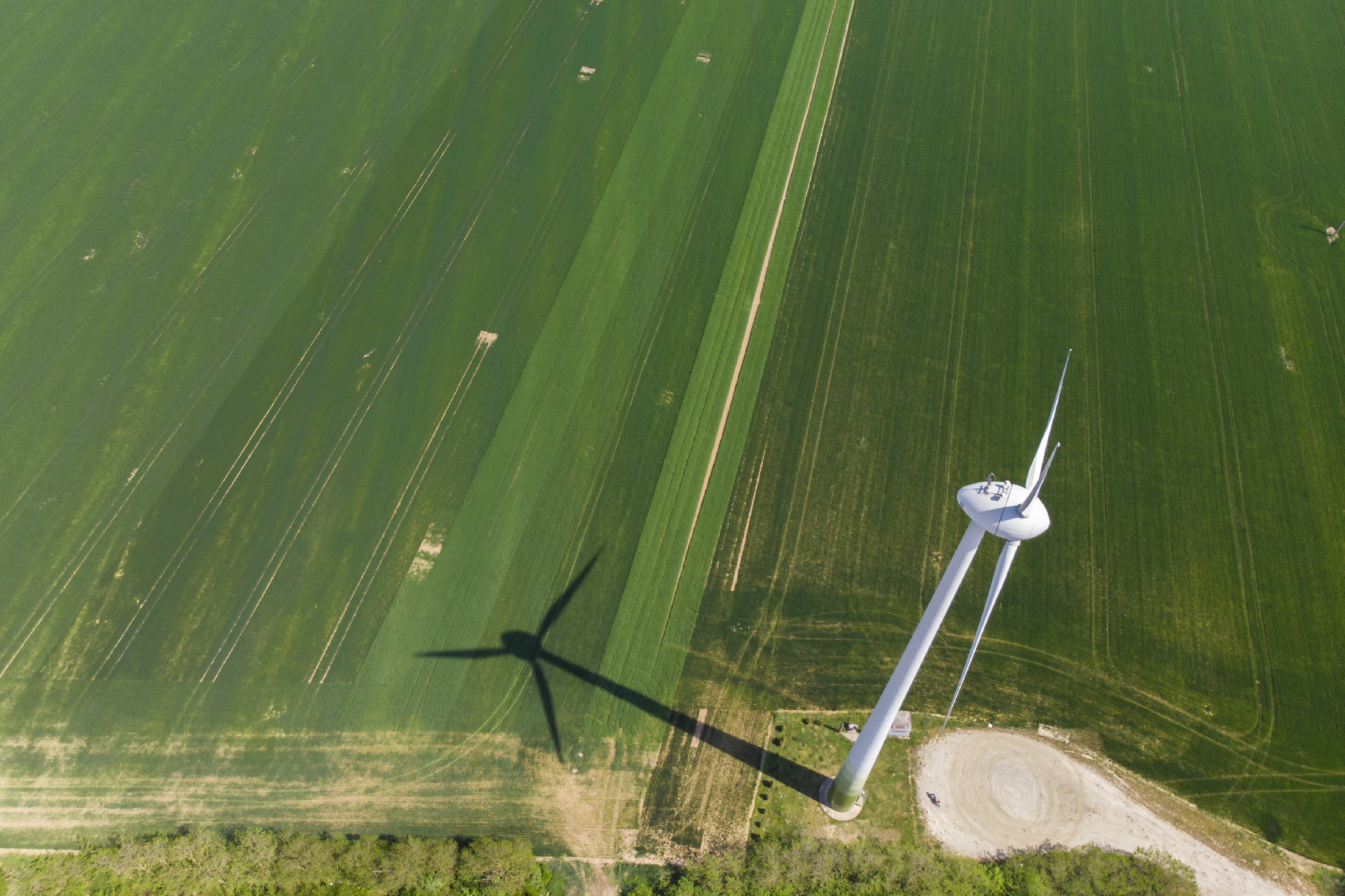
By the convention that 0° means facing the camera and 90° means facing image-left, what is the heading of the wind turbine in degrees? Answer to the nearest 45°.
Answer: approximately 270°
